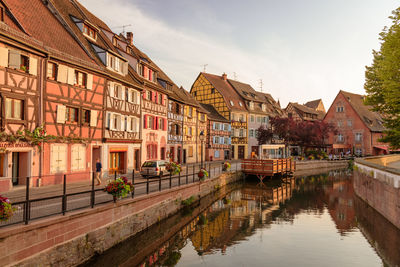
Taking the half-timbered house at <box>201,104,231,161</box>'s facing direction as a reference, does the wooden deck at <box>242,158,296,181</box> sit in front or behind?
in front

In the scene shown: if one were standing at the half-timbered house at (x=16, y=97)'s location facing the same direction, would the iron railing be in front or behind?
in front

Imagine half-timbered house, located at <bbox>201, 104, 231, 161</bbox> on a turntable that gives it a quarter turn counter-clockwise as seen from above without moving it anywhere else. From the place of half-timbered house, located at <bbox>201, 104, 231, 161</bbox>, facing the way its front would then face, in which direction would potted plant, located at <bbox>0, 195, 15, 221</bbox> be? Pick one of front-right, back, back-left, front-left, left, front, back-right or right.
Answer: back-right

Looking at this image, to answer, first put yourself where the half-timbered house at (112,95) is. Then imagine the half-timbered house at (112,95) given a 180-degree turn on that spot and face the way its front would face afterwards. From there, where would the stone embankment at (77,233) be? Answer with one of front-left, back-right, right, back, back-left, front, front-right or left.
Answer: back-left

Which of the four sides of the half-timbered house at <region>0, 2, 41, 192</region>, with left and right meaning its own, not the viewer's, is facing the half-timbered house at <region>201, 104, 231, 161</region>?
left

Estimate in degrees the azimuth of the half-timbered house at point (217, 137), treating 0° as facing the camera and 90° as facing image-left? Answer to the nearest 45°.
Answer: approximately 315°

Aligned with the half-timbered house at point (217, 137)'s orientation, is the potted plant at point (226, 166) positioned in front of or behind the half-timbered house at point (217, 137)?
in front

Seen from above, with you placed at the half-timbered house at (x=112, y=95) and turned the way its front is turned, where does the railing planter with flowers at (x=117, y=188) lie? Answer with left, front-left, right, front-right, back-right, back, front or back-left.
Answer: front-right

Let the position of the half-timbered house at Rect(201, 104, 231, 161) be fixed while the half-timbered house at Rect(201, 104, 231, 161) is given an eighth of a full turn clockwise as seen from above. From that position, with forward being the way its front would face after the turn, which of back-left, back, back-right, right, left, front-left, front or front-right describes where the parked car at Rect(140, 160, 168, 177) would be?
front

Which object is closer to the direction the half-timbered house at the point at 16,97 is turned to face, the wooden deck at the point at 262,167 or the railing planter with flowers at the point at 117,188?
the railing planter with flowers
